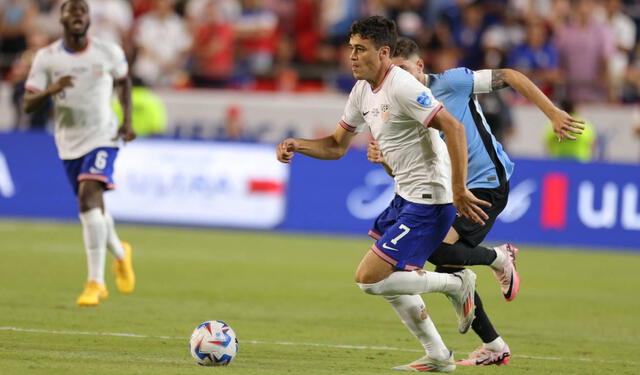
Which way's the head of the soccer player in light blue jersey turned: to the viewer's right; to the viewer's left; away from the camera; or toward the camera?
to the viewer's left

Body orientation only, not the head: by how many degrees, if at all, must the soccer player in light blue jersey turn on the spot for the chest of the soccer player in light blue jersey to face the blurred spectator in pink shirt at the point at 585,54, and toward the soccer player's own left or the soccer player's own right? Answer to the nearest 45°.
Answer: approximately 90° to the soccer player's own right

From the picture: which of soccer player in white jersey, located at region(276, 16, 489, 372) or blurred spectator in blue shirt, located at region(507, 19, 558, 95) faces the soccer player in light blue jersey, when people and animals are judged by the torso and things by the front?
the blurred spectator in blue shirt

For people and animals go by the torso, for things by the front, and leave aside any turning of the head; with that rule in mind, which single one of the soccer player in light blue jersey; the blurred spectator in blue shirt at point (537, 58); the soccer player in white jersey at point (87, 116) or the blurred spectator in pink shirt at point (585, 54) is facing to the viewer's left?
the soccer player in light blue jersey

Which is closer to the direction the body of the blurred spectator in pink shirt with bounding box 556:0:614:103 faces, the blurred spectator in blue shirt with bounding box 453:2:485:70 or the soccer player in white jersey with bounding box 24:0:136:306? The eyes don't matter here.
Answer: the soccer player in white jersey

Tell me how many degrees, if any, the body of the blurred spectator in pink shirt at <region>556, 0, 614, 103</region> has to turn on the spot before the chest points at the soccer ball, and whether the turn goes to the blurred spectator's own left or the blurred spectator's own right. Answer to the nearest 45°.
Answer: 0° — they already face it

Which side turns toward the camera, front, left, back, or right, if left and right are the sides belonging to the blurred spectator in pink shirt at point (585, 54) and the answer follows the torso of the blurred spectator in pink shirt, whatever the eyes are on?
front

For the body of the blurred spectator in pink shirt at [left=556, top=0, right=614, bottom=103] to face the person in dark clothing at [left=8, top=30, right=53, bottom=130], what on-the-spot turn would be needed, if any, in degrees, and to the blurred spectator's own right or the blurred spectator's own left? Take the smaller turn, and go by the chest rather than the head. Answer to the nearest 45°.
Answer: approximately 90° to the blurred spectator's own right

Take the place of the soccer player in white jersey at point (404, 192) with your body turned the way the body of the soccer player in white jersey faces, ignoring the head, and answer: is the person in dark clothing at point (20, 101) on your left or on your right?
on your right

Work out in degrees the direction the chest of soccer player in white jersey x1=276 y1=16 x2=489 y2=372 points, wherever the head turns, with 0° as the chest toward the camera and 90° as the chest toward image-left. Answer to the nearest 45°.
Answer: approximately 45°

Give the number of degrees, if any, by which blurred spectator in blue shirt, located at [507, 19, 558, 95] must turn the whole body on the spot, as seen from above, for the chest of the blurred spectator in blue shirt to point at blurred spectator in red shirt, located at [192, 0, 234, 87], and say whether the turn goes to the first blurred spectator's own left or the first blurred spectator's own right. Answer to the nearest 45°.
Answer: approximately 90° to the first blurred spectator's own right

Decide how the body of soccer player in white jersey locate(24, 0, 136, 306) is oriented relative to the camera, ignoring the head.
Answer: toward the camera

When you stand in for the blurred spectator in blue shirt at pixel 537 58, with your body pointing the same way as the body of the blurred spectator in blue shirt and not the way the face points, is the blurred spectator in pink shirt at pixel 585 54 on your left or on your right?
on your left

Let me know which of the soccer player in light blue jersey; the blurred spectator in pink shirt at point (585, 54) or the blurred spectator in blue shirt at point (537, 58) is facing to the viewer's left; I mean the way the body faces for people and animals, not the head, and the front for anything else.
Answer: the soccer player in light blue jersey

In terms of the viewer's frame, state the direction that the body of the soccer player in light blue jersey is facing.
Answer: to the viewer's left
